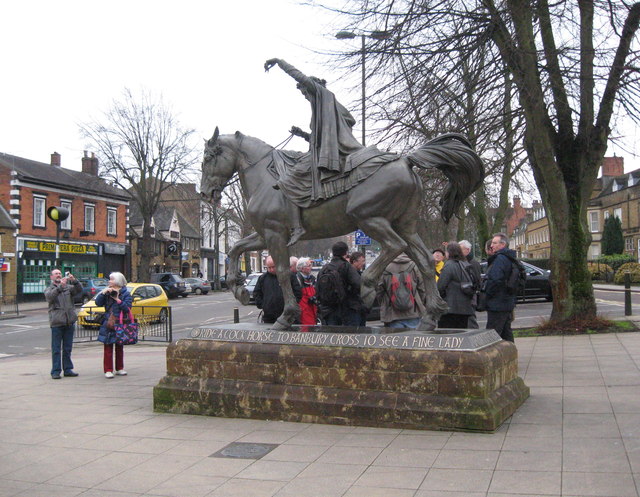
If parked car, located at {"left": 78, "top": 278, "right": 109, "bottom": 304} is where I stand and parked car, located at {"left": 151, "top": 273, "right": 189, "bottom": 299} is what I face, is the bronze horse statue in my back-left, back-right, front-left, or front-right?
back-right

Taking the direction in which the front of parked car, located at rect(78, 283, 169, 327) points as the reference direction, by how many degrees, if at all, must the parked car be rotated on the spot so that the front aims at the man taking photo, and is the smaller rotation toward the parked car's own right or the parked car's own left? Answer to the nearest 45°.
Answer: approximately 45° to the parked car's own left

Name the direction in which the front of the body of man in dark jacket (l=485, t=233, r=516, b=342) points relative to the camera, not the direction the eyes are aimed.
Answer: to the viewer's left

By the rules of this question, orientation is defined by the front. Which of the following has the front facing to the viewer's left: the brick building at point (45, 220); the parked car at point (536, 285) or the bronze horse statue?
the bronze horse statue

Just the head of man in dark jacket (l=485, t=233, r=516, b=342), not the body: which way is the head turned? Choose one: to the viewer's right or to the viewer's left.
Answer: to the viewer's left

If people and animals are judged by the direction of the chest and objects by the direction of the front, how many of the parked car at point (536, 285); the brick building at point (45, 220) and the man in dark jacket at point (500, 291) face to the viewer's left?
1

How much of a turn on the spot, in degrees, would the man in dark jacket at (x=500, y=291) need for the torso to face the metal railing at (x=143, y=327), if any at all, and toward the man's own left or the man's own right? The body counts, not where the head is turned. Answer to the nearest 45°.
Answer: approximately 45° to the man's own right

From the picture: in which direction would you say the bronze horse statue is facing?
to the viewer's left

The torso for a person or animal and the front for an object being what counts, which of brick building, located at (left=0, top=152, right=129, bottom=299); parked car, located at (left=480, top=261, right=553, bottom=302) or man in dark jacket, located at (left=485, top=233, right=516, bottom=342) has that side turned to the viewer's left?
the man in dark jacket

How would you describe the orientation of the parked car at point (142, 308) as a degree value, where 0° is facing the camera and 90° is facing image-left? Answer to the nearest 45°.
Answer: approximately 45°
